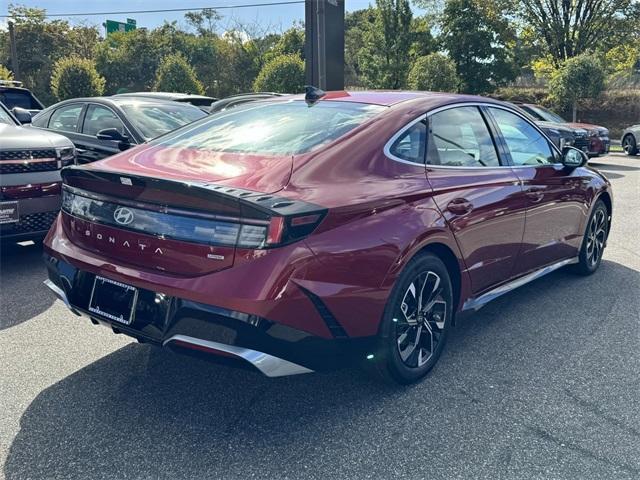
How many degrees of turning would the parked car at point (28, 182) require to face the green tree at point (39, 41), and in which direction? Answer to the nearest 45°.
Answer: approximately 135° to its left

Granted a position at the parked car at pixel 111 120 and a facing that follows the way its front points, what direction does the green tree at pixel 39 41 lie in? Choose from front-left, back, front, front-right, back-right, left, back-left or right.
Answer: back-left

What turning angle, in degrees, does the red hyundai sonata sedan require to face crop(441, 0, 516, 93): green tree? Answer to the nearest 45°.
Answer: approximately 45° to its left

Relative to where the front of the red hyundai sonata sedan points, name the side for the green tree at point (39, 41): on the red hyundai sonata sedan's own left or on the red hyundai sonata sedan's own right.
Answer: on the red hyundai sonata sedan's own left

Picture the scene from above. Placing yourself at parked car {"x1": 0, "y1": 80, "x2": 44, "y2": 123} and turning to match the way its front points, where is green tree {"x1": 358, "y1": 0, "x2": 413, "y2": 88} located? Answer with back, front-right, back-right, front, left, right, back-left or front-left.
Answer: left

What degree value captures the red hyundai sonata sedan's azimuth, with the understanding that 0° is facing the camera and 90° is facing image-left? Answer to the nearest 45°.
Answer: approximately 225°
